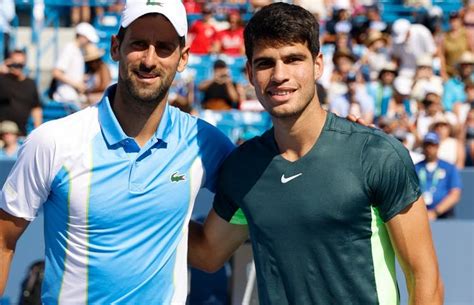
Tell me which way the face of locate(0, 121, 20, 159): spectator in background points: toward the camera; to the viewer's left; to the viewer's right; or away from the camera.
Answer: toward the camera

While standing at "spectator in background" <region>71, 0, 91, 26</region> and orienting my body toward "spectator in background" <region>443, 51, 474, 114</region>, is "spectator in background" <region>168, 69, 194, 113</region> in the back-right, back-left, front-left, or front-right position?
front-right

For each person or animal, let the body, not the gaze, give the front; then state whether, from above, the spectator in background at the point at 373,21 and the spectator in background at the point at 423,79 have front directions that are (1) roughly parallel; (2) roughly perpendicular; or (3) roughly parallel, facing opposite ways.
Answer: roughly parallel

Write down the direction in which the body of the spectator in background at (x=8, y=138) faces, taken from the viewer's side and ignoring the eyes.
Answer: toward the camera

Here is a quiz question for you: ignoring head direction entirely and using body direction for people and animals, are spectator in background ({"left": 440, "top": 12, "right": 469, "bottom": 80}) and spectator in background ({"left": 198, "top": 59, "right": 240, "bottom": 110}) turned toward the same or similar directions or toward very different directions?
same or similar directions

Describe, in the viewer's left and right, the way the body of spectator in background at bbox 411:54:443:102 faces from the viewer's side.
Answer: facing the viewer

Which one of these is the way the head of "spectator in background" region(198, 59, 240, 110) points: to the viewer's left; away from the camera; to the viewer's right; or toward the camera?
toward the camera

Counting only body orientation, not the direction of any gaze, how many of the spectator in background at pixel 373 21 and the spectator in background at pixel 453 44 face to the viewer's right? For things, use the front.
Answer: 0

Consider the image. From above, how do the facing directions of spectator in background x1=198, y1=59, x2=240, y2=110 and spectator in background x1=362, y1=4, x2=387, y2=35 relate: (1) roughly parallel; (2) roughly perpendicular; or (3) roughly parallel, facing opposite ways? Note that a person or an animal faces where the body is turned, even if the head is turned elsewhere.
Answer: roughly parallel

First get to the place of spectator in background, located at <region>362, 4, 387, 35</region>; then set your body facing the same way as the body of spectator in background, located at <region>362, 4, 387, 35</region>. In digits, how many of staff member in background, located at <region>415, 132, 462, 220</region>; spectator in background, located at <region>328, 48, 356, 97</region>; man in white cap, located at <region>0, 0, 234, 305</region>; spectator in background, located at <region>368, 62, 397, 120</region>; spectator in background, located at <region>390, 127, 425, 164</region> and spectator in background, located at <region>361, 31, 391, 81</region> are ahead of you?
6

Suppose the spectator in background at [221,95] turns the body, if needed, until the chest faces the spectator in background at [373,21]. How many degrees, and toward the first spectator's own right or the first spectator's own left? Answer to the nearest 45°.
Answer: approximately 135° to the first spectator's own left

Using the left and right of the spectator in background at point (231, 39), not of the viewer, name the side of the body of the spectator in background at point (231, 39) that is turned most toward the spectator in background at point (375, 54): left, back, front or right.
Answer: left

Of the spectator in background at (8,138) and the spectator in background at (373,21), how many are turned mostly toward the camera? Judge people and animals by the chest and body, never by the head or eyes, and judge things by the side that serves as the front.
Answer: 2

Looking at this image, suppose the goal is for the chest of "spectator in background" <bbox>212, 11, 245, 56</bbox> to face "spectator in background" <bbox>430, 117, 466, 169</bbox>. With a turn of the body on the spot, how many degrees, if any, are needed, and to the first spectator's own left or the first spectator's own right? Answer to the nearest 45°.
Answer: approximately 45° to the first spectator's own left

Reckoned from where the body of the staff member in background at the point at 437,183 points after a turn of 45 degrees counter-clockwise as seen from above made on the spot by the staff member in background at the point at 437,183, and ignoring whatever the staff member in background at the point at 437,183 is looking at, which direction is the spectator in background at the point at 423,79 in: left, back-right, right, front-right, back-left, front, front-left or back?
back

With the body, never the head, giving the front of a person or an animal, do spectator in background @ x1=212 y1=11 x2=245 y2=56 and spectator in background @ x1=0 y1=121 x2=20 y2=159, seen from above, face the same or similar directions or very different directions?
same or similar directions

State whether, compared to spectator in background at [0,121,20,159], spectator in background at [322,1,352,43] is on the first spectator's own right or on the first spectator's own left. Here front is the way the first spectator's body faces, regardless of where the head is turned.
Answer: on the first spectator's own left

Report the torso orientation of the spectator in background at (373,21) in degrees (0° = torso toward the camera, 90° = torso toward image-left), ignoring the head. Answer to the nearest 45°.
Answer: approximately 0°
